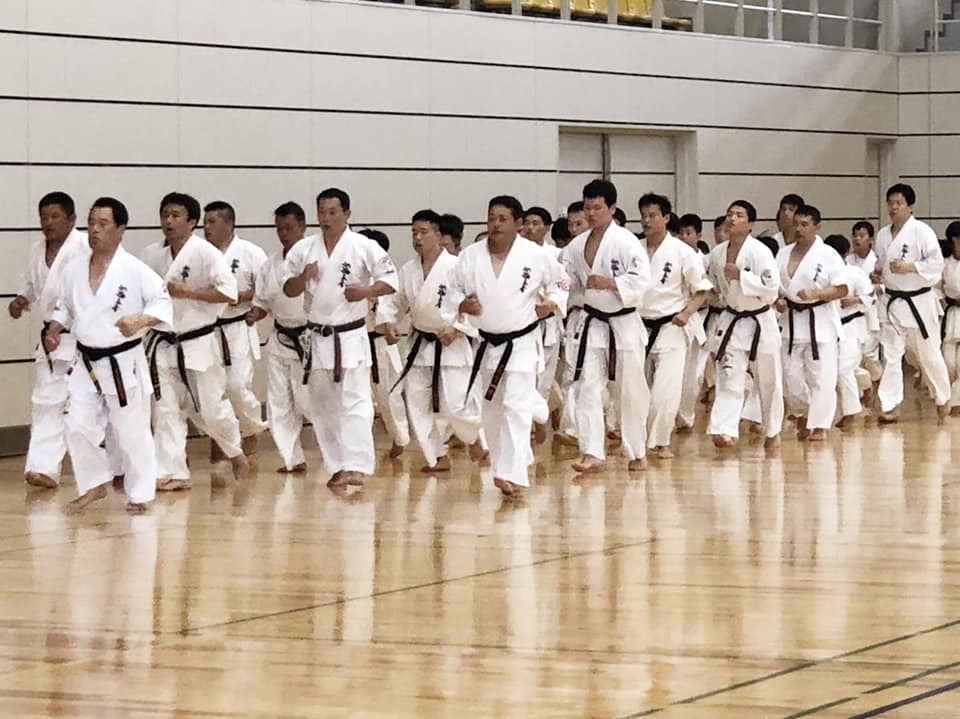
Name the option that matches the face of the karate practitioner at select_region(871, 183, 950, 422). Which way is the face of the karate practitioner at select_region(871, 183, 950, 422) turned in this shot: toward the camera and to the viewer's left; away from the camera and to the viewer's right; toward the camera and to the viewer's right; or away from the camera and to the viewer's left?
toward the camera and to the viewer's left

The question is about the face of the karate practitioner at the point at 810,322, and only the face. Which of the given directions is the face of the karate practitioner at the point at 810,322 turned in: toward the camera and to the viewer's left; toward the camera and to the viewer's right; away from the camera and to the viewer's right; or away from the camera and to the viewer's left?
toward the camera and to the viewer's left

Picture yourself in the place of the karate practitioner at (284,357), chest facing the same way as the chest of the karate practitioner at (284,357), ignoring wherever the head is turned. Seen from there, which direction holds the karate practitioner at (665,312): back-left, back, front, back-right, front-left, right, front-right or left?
back-left

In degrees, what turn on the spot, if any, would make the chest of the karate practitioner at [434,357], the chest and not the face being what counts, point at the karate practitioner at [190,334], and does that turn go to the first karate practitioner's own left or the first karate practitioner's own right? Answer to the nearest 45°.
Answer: approximately 45° to the first karate practitioner's own right

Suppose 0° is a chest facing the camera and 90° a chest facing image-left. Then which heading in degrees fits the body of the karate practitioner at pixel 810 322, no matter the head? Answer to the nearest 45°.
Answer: approximately 45°

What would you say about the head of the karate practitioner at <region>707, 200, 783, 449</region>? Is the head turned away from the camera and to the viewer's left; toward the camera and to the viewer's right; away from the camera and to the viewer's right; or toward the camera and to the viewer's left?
toward the camera and to the viewer's left

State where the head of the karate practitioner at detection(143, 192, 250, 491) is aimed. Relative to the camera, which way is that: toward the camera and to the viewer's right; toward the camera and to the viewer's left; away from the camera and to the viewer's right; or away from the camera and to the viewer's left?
toward the camera and to the viewer's left

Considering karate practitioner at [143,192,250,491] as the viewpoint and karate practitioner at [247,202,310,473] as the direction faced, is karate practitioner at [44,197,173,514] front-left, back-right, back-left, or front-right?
back-right
